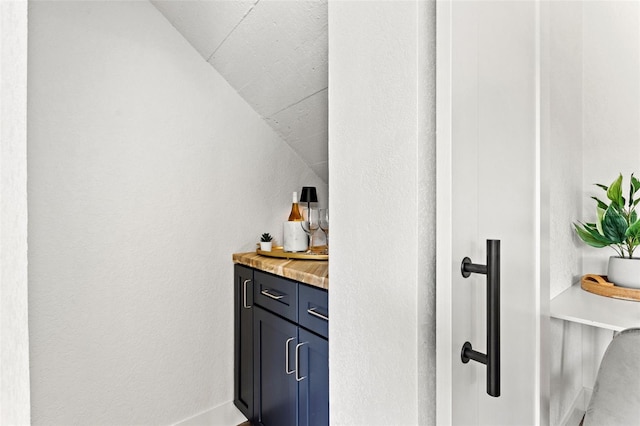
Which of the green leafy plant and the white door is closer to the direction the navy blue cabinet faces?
the white door

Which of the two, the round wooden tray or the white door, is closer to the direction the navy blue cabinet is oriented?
the white door

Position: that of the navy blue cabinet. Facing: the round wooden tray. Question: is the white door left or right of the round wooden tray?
right

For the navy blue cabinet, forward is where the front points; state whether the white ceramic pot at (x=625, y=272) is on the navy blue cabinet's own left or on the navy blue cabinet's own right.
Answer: on the navy blue cabinet's own left

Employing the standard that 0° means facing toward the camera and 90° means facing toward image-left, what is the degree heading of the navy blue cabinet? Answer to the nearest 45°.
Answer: approximately 45°
